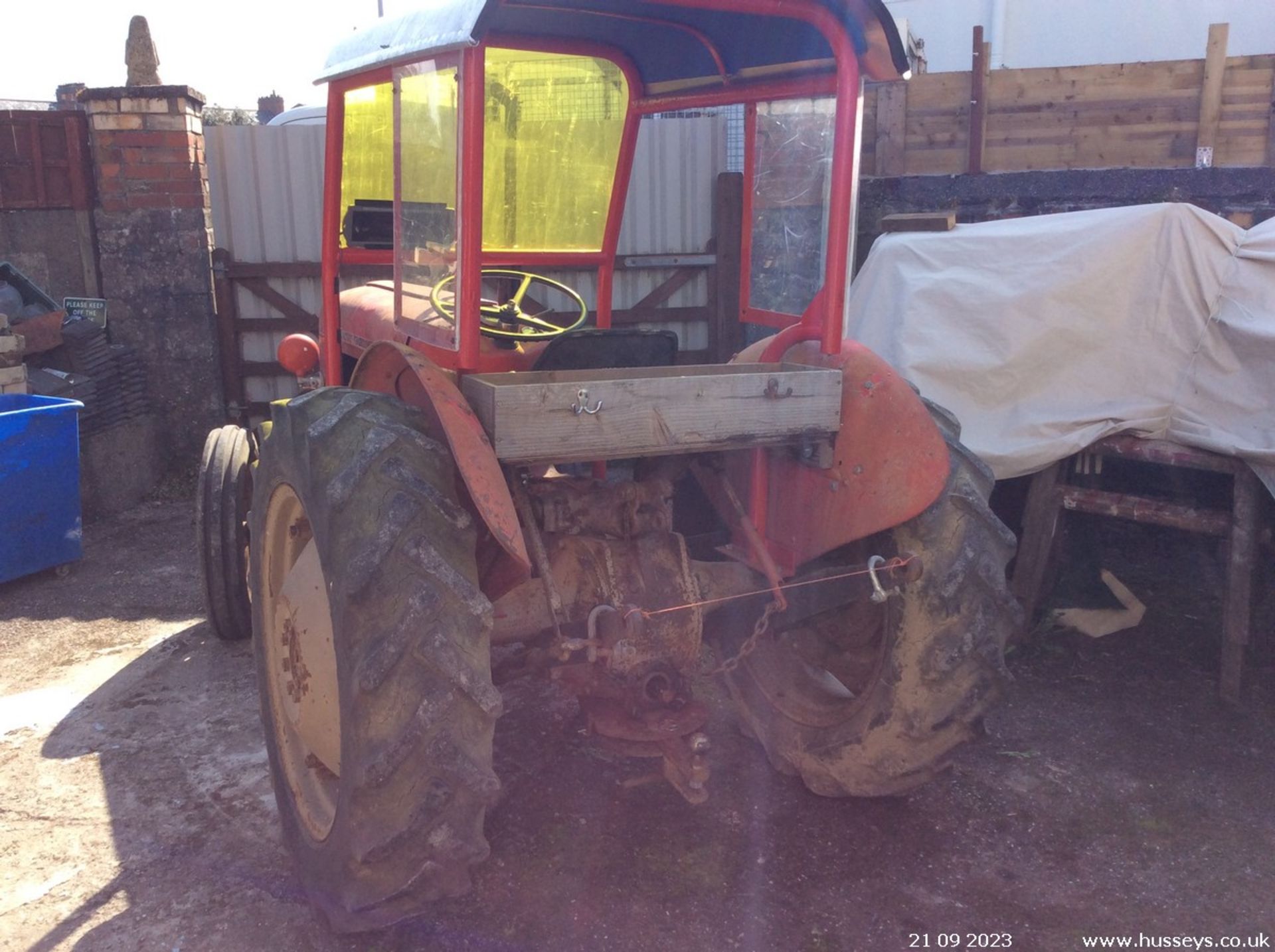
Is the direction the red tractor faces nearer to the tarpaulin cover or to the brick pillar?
the brick pillar

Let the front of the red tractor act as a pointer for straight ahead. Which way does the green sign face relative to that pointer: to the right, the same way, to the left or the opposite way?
the opposite way

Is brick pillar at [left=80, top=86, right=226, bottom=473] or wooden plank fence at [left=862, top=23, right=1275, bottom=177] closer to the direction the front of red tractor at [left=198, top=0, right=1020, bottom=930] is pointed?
the brick pillar

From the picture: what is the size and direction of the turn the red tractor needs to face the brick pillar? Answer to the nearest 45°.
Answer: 0° — it already faces it

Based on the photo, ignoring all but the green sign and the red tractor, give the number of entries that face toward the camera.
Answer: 1

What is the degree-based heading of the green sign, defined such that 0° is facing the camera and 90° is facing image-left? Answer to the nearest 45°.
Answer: approximately 0°

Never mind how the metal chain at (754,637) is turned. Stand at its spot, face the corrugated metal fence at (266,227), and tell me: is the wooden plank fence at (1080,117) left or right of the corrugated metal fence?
right

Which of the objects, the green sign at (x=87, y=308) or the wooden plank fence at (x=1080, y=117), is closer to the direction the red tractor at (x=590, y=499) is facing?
the green sign

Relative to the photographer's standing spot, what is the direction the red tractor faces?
facing away from the viewer and to the left of the viewer

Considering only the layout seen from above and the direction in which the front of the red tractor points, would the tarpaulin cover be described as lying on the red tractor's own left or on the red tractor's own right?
on the red tractor's own right
